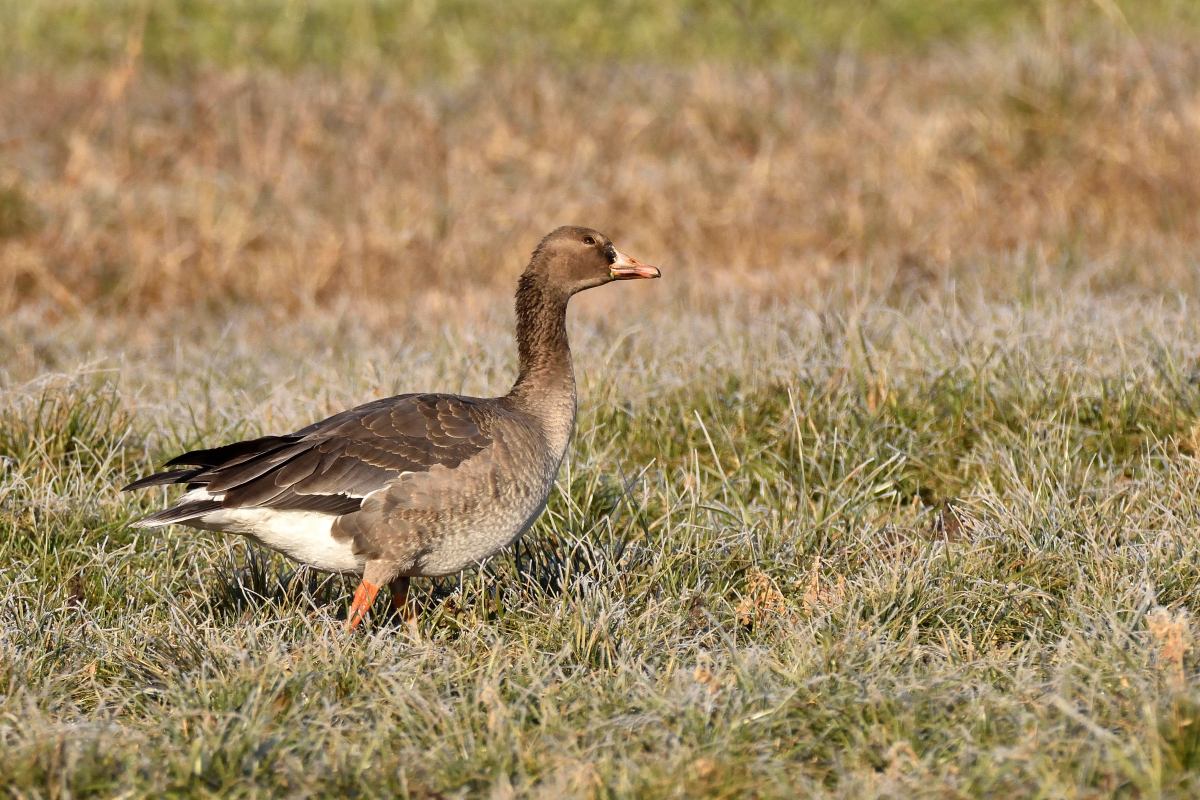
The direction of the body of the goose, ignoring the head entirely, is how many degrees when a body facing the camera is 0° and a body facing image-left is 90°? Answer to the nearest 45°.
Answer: approximately 270°
